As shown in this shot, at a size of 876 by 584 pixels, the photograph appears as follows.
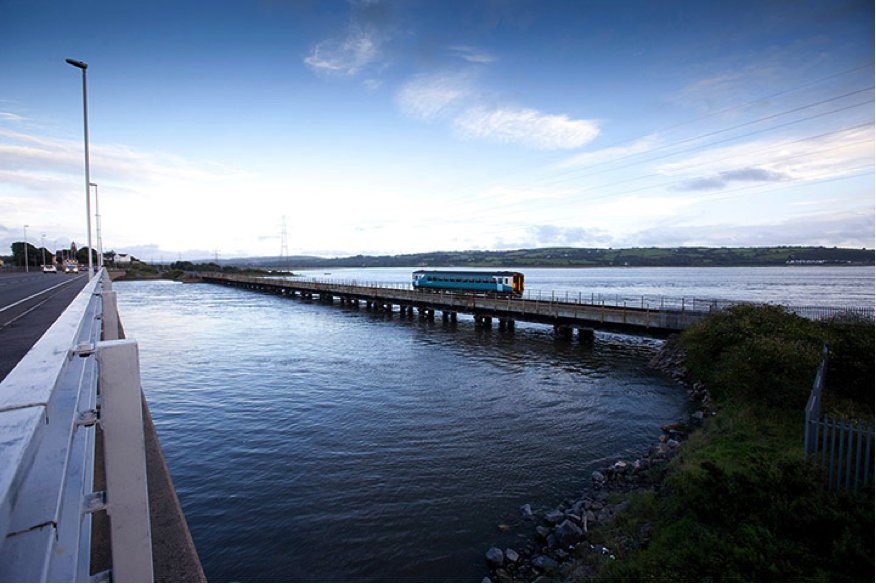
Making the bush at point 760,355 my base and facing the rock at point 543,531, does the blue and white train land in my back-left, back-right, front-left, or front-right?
back-right

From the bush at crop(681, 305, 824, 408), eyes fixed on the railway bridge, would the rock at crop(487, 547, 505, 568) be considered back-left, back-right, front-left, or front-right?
back-left

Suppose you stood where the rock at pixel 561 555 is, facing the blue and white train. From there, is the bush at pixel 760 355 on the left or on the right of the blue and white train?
right
